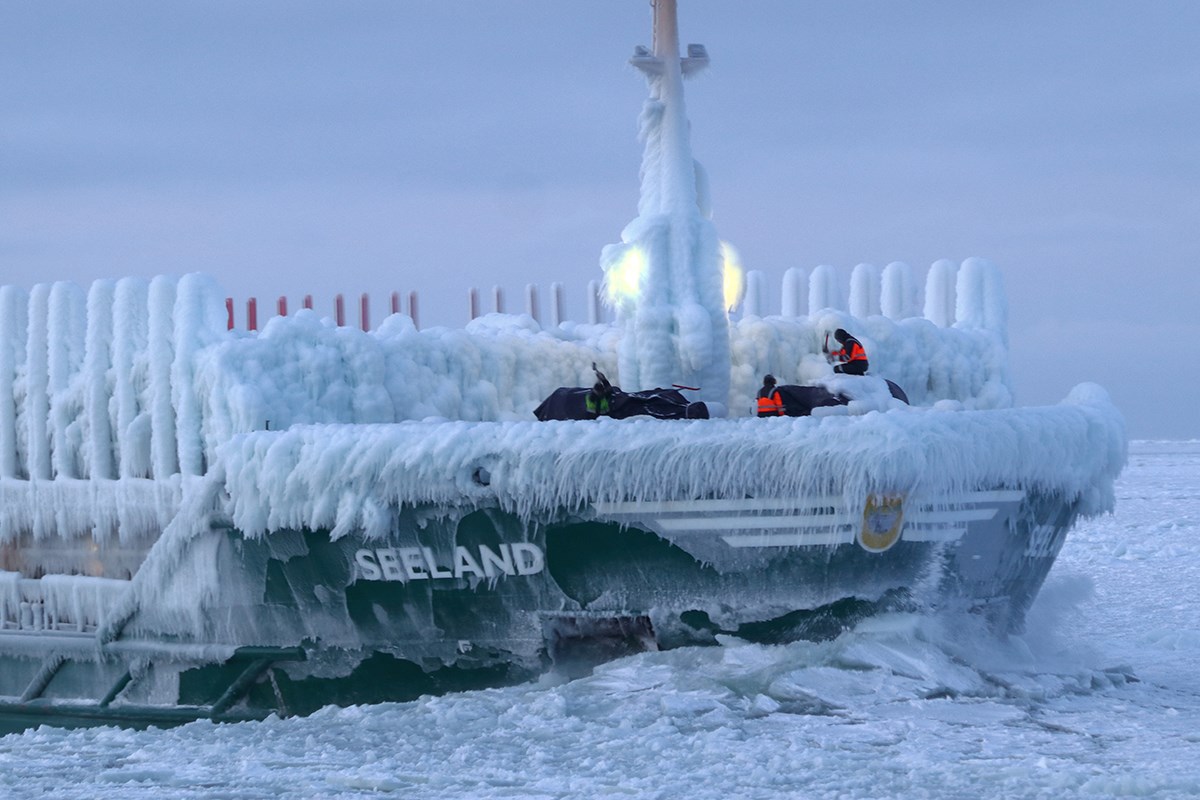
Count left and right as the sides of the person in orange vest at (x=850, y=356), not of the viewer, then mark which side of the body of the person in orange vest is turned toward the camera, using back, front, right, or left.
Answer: left

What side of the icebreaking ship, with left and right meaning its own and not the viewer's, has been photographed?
right

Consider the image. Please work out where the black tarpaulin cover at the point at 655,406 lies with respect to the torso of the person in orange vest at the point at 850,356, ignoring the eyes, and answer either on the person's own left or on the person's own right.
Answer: on the person's own left

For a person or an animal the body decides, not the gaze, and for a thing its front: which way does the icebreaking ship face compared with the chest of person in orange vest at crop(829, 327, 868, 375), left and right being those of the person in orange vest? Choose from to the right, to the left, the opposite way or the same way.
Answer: the opposite way

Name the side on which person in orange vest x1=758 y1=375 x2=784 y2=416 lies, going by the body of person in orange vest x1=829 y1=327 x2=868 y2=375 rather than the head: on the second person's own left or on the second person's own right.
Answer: on the second person's own left

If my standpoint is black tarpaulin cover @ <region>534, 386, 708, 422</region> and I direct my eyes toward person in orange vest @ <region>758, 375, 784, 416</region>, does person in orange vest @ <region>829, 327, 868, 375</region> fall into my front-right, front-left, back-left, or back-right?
front-left
